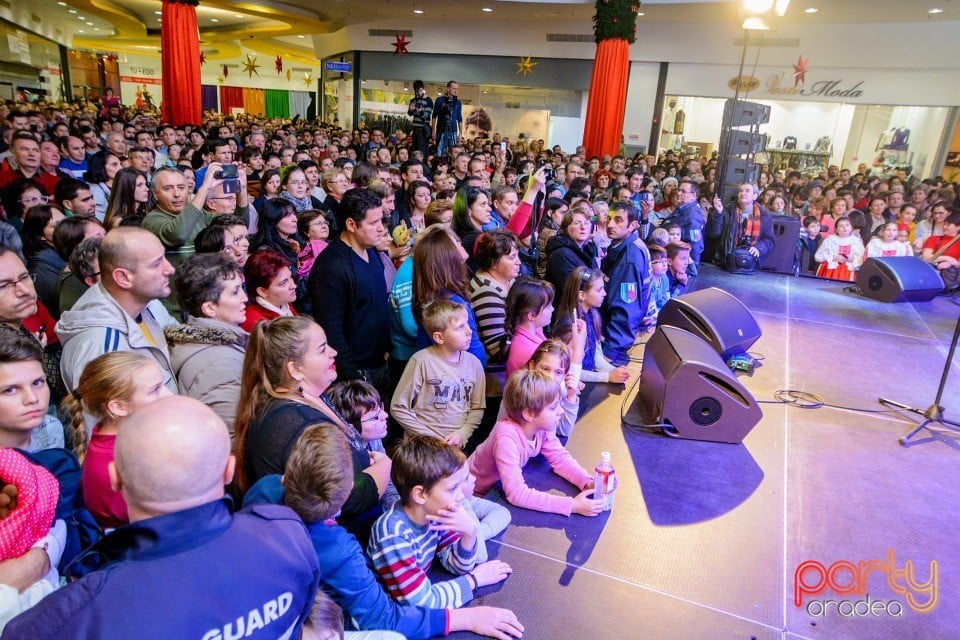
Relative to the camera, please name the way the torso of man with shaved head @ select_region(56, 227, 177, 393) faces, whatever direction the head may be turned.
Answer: to the viewer's right

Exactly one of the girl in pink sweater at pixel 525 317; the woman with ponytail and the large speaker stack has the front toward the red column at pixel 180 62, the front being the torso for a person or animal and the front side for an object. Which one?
the large speaker stack

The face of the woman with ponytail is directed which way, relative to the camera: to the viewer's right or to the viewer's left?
to the viewer's right

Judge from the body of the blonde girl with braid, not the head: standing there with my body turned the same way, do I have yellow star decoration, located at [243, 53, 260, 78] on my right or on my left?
on my left

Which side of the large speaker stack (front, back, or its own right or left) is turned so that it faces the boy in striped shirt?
left

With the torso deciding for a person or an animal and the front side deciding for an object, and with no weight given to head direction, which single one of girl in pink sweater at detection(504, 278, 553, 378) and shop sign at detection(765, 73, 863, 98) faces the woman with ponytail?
the shop sign

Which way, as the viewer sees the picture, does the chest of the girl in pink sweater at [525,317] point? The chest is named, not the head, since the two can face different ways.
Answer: to the viewer's right

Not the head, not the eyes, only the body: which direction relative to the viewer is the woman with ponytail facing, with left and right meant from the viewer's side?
facing to the right of the viewer

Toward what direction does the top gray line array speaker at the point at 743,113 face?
to the viewer's left

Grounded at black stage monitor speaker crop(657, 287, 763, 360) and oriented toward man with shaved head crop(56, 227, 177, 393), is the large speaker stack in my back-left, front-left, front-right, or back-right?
back-right

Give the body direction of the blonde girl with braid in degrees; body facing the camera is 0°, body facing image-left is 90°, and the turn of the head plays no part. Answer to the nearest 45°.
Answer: approximately 270°
